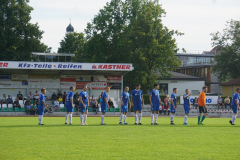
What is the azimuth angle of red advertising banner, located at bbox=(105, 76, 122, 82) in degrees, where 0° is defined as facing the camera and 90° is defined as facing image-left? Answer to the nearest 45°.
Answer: approximately 0°

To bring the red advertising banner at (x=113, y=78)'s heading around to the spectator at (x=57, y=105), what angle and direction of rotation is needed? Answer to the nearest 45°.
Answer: approximately 45° to its right

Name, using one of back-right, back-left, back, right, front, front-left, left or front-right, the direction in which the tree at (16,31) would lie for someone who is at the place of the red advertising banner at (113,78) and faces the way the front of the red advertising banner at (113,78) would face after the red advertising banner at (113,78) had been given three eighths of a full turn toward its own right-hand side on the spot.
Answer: front
